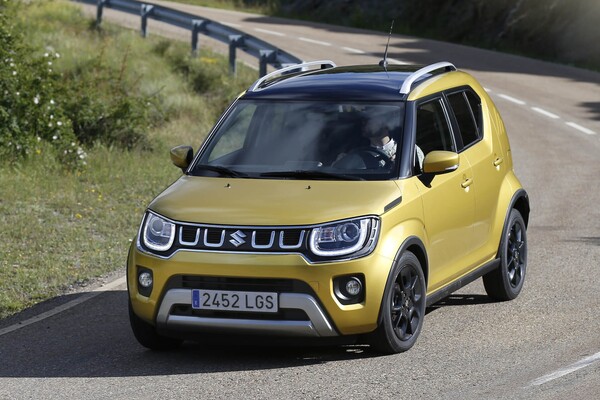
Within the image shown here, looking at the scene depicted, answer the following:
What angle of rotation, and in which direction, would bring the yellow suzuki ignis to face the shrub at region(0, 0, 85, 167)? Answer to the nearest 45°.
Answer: approximately 90° to its right

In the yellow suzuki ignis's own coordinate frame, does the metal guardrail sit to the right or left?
on its right

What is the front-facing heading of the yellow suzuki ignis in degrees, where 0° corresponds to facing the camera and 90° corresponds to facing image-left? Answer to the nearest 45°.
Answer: approximately 45°
